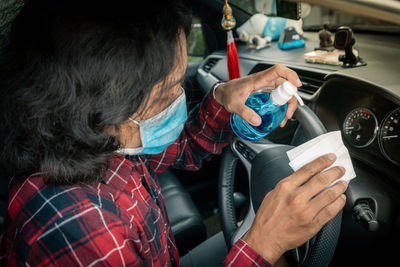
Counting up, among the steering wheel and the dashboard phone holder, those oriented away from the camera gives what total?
0

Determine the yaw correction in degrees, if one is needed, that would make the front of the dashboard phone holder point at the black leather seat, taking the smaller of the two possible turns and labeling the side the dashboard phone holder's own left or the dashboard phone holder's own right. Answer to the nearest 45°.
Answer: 0° — it already faces it

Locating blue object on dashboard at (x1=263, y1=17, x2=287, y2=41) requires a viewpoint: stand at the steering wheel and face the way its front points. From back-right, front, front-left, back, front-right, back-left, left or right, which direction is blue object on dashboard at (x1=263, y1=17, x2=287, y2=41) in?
back-right

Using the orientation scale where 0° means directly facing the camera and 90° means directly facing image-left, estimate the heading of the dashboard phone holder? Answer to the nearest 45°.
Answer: approximately 45°

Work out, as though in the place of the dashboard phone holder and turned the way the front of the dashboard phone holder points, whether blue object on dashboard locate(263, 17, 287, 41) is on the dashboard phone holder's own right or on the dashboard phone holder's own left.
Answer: on the dashboard phone holder's own right

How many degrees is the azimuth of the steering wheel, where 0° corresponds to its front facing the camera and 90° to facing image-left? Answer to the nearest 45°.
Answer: approximately 45°

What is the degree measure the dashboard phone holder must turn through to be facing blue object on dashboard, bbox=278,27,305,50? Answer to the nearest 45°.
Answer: approximately 90° to its right

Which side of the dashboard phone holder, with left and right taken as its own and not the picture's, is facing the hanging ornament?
right

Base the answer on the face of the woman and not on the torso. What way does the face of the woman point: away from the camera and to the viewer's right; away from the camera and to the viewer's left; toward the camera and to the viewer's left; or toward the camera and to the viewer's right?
away from the camera and to the viewer's right

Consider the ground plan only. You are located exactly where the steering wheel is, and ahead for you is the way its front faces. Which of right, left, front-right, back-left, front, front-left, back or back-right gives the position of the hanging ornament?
back-right
